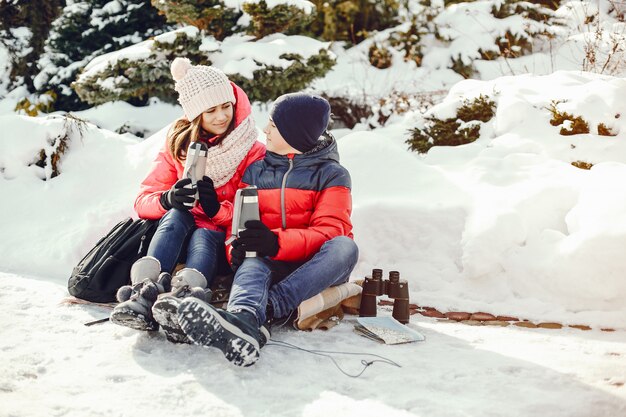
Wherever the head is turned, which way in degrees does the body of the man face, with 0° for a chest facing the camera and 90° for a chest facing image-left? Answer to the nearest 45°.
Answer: approximately 45°

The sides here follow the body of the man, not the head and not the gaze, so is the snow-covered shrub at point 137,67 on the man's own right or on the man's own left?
on the man's own right

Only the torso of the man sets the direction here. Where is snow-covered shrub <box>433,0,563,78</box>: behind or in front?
behind

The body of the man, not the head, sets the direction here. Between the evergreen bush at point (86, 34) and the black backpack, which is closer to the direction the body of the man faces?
the black backpack

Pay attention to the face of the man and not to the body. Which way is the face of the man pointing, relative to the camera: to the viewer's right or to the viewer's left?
to the viewer's left

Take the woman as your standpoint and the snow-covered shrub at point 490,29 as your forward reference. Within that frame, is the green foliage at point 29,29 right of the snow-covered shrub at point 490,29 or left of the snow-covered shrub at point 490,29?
left

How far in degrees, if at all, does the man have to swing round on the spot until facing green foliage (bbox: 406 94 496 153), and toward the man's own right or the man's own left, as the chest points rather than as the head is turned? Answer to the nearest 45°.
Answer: approximately 180°

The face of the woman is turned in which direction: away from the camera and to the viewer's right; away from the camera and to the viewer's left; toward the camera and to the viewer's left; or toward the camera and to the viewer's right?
toward the camera and to the viewer's right

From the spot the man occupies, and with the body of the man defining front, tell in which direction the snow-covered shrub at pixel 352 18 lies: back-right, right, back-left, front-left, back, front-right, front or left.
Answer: back-right

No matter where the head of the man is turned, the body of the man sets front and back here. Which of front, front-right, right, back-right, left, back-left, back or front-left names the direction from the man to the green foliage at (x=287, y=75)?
back-right

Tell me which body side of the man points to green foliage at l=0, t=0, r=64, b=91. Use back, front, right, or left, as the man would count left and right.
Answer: right

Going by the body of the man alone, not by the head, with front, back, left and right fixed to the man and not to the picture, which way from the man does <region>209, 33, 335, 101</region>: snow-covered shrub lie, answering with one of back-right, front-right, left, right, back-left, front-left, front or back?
back-right

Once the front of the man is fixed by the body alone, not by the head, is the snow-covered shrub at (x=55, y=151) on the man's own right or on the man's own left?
on the man's own right
